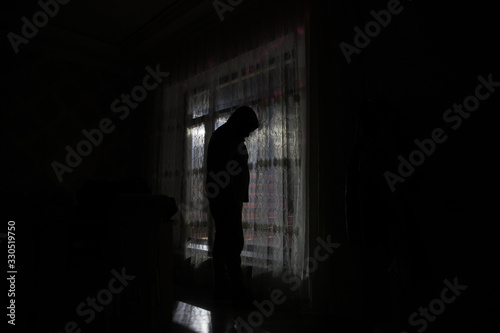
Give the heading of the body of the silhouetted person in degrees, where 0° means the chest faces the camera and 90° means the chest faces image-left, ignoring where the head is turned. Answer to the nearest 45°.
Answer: approximately 270°

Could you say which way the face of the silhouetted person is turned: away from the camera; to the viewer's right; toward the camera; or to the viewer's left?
to the viewer's right
